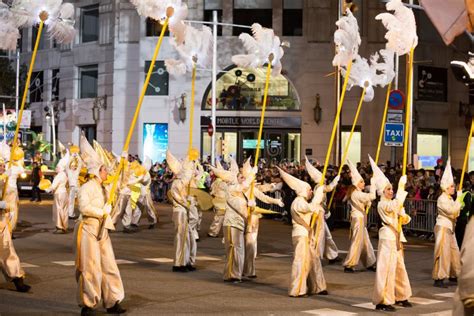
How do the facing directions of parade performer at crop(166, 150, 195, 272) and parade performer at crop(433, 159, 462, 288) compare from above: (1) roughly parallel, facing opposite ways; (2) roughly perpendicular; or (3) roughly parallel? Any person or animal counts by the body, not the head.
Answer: roughly parallel

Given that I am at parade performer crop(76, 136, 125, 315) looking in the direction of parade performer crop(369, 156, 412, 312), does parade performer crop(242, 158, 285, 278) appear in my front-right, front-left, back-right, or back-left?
front-left

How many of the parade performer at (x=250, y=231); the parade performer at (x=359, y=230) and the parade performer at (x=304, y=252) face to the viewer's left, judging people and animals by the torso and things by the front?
0

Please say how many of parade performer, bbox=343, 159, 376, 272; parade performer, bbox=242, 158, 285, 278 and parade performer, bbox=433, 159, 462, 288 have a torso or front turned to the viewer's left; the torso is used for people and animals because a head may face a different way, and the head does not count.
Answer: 0

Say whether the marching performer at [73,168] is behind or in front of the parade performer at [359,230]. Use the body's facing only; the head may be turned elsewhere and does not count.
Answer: behind
